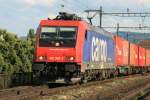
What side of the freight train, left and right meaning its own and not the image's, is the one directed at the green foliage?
right

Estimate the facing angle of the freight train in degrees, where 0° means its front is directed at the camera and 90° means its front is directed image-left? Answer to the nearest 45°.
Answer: approximately 45°
